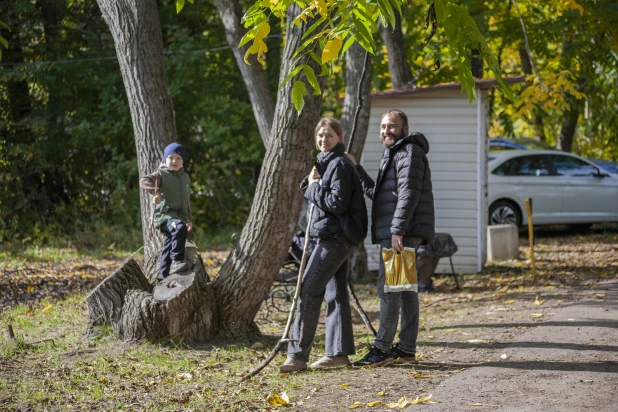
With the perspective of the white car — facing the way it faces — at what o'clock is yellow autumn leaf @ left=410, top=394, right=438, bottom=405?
The yellow autumn leaf is roughly at 3 o'clock from the white car.

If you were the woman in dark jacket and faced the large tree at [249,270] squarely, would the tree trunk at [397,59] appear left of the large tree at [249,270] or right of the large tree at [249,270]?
right

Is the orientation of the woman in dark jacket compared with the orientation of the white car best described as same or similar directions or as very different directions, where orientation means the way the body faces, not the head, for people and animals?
very different directions

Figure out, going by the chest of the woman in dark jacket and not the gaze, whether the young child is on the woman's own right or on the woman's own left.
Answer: on the woman's own right
